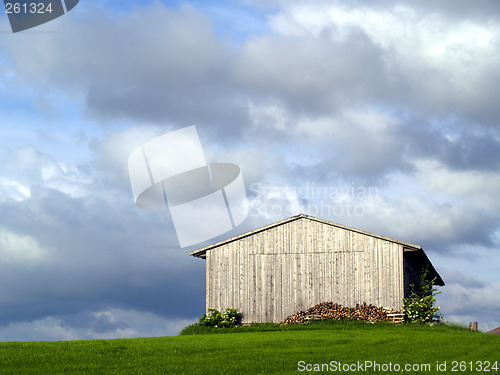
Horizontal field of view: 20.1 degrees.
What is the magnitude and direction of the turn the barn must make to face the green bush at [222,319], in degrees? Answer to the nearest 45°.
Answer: approximately 90° to its right

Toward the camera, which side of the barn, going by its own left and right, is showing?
front

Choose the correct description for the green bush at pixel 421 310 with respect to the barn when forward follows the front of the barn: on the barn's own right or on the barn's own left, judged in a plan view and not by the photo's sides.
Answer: on the barn's own left
